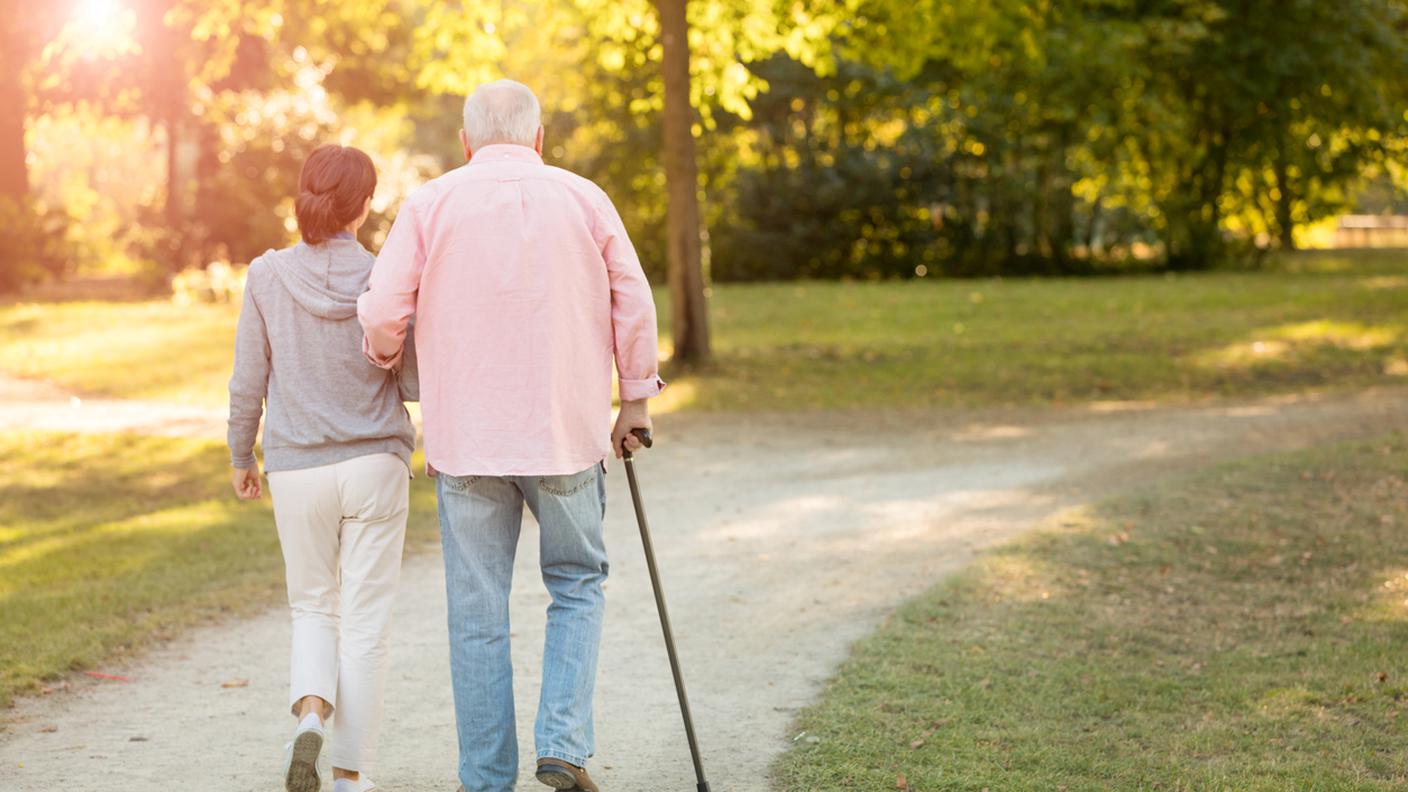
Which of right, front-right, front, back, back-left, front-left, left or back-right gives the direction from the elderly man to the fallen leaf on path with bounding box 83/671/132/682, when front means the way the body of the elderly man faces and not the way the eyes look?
front-left

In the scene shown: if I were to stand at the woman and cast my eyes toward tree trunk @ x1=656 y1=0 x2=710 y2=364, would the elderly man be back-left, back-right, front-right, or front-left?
back-right

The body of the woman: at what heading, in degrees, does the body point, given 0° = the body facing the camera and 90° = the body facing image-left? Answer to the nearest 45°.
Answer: approximately 180°

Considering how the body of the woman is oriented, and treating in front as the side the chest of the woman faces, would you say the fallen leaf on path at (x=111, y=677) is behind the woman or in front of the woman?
in front

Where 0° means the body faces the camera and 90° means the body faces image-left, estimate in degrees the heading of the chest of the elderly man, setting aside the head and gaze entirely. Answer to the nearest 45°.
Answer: approximately 180°

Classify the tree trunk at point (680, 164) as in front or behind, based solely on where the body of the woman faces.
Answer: in front

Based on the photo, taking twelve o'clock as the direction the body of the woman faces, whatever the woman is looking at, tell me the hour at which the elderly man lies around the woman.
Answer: The elderly man is roughly at 4 o'clock from the woman.

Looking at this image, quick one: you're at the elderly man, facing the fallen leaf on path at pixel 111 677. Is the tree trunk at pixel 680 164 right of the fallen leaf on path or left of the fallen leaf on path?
right

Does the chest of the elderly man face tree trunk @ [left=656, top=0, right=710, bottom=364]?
yes

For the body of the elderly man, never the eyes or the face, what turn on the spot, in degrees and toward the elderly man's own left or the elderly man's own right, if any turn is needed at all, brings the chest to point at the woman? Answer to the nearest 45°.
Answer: approximately 45° to the elderly man's own left

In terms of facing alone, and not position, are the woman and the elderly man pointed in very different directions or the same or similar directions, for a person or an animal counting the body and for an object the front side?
same or similar directions

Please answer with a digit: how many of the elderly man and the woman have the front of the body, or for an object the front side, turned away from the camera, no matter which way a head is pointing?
2

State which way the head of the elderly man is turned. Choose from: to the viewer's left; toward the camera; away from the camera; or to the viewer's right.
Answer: away from the camera
